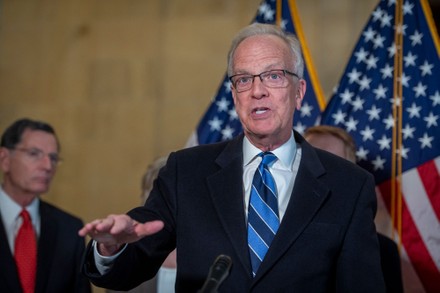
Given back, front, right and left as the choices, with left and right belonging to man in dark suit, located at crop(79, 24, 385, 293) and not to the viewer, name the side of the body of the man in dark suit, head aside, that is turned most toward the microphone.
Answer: front

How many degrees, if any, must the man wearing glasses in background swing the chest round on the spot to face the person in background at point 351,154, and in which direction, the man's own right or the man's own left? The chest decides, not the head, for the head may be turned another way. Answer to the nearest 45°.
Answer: approximately 45° to the man's own left

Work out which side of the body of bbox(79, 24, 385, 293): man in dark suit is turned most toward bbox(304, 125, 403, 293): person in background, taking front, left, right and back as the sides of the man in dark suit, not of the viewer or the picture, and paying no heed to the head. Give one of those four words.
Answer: back

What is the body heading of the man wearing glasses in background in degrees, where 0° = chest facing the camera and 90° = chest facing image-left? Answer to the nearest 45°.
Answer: approximately 315°

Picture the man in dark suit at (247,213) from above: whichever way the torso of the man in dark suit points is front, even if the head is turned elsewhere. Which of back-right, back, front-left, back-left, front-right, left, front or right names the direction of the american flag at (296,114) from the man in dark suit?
back

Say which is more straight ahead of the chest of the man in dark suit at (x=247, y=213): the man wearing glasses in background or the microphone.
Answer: the microphone

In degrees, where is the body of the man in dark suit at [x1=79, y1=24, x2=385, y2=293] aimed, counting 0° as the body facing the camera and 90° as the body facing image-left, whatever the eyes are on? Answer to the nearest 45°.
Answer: approximately 0°

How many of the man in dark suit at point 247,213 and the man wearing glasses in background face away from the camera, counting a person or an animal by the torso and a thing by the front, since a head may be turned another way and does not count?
0

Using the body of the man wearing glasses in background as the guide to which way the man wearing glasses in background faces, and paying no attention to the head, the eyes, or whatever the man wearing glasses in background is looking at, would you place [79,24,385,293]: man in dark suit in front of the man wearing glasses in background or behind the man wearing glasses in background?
in front

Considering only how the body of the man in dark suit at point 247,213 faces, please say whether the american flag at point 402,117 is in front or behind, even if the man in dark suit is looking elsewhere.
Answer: behind
